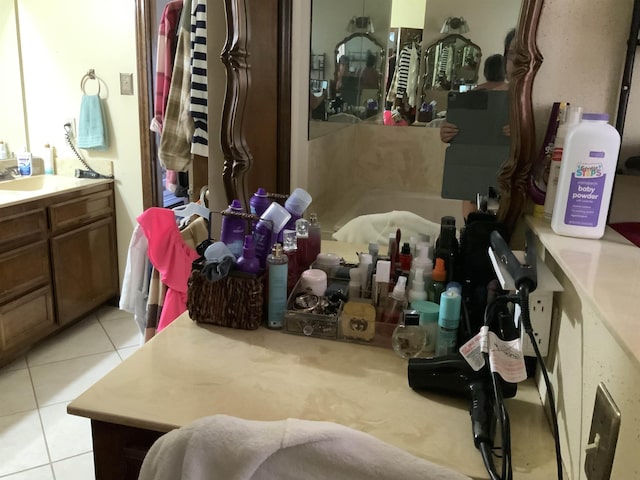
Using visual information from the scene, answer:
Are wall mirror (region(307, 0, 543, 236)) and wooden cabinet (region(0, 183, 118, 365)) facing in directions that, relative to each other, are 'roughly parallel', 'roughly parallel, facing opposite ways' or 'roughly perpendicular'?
roughly perpendicular

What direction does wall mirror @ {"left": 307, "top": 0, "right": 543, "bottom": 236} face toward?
toward the camera

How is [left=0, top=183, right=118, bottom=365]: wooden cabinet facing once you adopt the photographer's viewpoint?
facing the viewer and to the right of the viewer

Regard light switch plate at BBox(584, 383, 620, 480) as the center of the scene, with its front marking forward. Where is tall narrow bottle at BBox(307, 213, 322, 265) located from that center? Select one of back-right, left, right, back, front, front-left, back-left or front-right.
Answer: right

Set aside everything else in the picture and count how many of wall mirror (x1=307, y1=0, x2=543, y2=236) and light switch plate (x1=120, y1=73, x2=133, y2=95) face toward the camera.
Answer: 2

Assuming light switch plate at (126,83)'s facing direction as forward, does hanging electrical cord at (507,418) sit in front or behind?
in front

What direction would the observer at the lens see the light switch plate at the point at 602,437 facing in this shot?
facing the viewer and to the left of the viewer

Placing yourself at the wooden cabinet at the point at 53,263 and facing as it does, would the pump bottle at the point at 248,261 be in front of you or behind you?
in front
